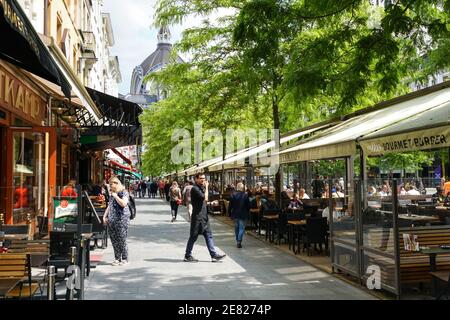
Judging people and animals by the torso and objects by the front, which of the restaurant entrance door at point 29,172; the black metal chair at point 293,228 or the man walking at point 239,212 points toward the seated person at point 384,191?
the restaurant entrance door

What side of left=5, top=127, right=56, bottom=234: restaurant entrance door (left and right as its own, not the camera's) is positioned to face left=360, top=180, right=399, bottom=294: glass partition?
front

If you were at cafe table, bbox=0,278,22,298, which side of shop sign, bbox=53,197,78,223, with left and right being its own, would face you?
front

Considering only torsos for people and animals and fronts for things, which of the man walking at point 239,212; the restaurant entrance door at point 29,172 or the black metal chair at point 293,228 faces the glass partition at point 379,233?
the restaurant entrance door

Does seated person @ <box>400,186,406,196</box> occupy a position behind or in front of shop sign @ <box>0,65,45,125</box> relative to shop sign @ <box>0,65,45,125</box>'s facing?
in front

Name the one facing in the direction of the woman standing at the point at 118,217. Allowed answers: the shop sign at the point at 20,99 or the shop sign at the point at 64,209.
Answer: the shop sign at the point at 20,99
